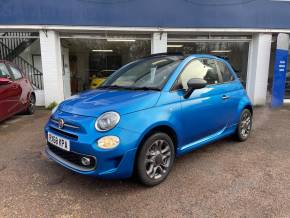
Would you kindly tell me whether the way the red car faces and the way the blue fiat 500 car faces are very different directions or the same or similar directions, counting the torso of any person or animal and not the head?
same or similar directions

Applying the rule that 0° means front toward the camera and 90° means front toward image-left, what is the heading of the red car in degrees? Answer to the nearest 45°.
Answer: approximately 45°

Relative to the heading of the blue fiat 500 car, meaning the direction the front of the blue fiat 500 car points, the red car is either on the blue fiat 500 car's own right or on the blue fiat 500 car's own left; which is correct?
on the blue fiat 500 car's own right

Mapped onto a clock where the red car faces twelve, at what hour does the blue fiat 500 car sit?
The blue fiat 500 car is roughly at 10 o'clock from the red car.

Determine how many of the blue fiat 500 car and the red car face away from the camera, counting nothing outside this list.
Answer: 0

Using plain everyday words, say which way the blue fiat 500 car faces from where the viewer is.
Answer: facing the viewer and to the left of the viewer
